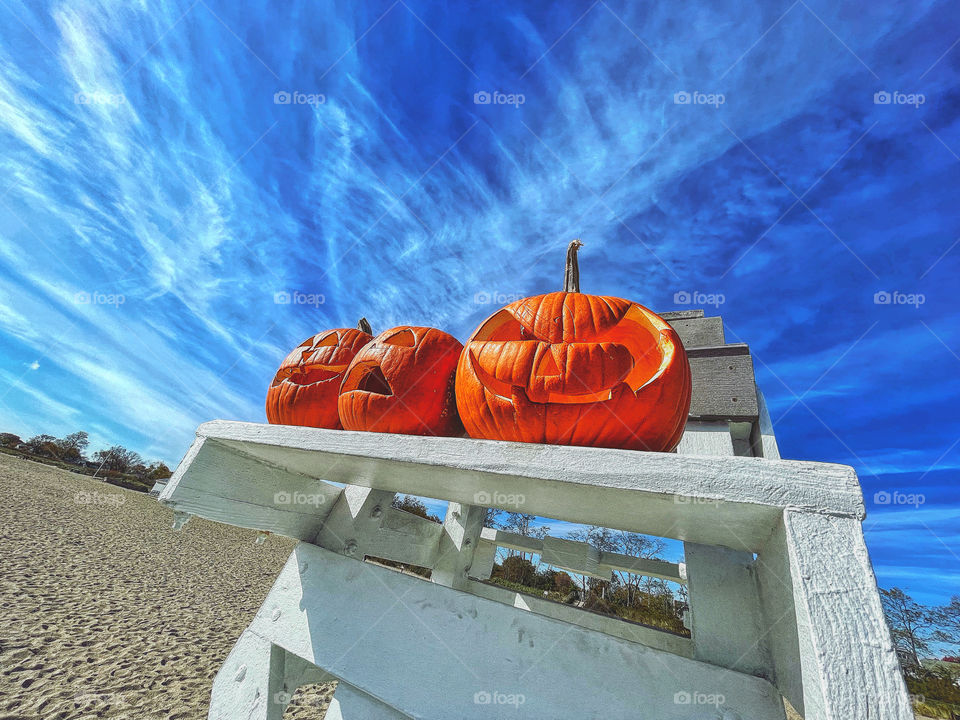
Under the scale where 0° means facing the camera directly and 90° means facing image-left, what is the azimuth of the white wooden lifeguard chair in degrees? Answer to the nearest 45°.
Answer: approximately 90°

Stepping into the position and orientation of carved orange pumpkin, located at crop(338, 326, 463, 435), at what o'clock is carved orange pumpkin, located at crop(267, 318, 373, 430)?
carved orange pumpkin, located at crop(267, 318, 373, 430) is roughly at 3 o'clock from carved orange pumpkin, located at crop(338, 326, 463, 435).

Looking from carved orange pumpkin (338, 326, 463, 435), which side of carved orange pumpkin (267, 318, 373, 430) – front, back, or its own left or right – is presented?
left

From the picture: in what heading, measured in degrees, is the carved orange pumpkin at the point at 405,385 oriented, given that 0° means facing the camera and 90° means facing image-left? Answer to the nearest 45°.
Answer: approximately 45°

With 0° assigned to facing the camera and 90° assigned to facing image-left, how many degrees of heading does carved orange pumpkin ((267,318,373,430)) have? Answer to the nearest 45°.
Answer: approximately 45°
